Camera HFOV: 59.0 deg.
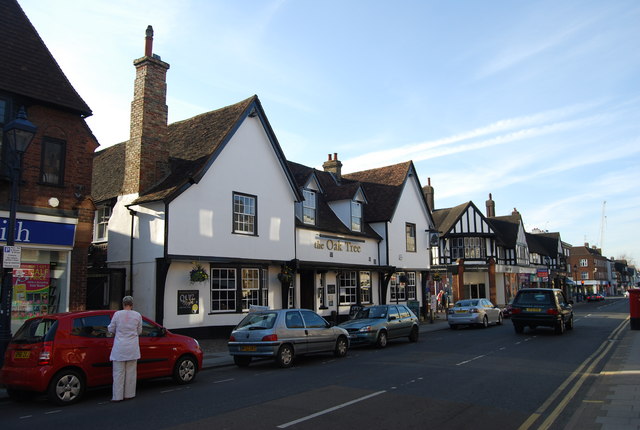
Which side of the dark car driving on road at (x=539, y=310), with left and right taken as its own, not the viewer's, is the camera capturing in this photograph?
back

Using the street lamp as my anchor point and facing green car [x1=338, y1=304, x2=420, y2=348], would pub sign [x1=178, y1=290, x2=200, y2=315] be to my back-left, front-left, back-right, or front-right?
front-left

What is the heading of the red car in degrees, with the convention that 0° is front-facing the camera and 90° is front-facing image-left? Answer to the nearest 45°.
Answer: approximately 225°

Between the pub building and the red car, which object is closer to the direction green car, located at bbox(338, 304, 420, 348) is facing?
the red car

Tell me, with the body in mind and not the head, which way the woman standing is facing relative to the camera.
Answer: away from the camera

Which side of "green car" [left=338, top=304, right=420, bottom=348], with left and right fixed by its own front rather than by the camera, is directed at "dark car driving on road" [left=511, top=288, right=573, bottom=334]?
back

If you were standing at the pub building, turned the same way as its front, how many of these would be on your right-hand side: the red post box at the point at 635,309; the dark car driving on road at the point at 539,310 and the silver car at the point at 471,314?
0

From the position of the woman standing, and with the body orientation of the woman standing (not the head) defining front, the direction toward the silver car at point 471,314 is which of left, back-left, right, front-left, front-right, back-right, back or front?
front-right
